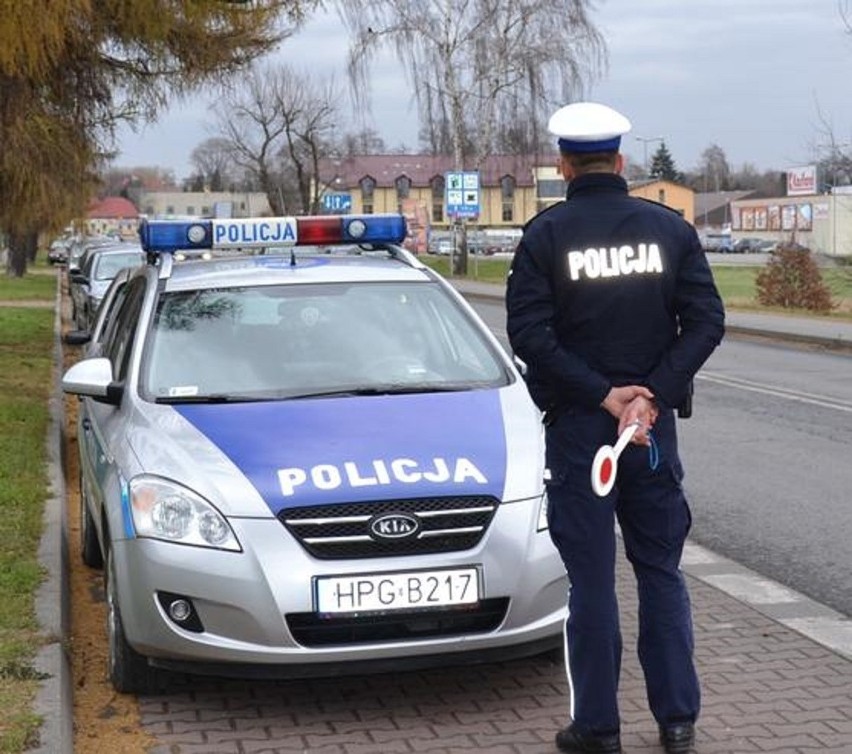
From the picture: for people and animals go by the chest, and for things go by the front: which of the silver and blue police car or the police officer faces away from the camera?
the police officer

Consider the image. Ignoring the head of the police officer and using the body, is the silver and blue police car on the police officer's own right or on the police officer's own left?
on the police officer's own left

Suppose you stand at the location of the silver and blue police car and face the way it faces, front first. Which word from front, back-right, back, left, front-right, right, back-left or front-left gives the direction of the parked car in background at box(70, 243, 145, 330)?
back

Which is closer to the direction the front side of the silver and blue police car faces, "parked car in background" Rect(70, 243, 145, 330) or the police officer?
the police officer

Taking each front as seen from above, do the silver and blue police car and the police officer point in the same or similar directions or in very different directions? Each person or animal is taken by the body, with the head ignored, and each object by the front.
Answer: very different directions

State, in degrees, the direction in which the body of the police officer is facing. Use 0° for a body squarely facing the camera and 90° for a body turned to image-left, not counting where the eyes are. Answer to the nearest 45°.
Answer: approximately 180°

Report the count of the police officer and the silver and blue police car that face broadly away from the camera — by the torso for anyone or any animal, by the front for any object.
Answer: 1

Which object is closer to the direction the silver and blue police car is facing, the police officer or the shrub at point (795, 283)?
the police officer

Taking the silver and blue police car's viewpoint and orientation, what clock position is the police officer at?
The police officer is roughly at 10 o'clock from the silver and blue police car.

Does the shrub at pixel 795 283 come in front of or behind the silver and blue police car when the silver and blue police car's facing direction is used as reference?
behind

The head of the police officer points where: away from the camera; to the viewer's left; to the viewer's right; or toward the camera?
away from the camera

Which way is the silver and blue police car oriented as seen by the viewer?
toward the camera

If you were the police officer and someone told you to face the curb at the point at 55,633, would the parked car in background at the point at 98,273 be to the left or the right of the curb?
right

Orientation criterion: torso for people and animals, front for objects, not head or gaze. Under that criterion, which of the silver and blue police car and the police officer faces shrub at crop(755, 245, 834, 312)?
the police officer

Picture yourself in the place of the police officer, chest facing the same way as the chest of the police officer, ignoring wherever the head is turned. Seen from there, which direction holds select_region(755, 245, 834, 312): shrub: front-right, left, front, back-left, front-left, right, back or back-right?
front
